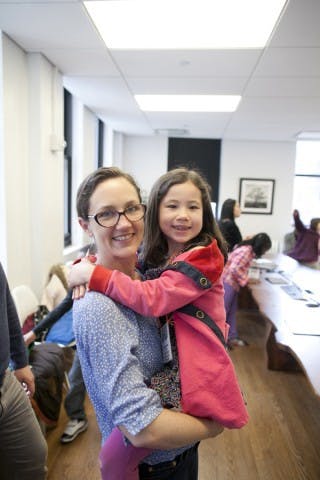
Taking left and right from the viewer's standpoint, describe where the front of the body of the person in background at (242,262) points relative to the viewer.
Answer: facing to the right of the viewer

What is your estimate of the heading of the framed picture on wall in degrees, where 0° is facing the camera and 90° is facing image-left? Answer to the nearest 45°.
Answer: approximately 0°

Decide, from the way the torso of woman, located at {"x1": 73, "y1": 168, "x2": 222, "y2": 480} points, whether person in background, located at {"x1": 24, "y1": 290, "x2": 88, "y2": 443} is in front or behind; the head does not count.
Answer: behind

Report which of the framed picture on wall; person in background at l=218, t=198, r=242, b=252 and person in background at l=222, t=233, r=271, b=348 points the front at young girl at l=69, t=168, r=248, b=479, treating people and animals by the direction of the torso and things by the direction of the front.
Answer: the framed picture on wall

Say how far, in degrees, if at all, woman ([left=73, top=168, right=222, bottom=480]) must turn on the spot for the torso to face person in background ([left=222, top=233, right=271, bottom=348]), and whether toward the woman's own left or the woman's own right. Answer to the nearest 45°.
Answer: approximately 135° to the woman's own left

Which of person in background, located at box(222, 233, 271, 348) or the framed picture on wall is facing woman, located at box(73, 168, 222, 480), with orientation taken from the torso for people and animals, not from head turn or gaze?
the framed picture on wall

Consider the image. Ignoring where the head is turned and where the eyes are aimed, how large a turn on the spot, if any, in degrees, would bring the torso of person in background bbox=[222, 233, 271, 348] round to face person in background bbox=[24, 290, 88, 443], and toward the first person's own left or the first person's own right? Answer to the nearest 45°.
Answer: approximately 135° to the first person's own right

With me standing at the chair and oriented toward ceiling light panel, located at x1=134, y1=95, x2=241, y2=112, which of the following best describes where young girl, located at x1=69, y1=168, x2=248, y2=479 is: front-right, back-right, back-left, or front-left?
back-right

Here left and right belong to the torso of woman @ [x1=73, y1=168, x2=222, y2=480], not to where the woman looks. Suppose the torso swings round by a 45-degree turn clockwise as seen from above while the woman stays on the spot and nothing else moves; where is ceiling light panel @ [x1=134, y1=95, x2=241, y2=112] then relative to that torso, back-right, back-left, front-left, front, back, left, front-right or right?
back
